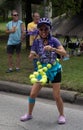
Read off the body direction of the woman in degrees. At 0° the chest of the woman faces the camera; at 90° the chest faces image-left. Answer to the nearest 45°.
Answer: approximately 0°

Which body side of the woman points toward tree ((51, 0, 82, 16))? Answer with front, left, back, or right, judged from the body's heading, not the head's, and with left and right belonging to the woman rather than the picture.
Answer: back
